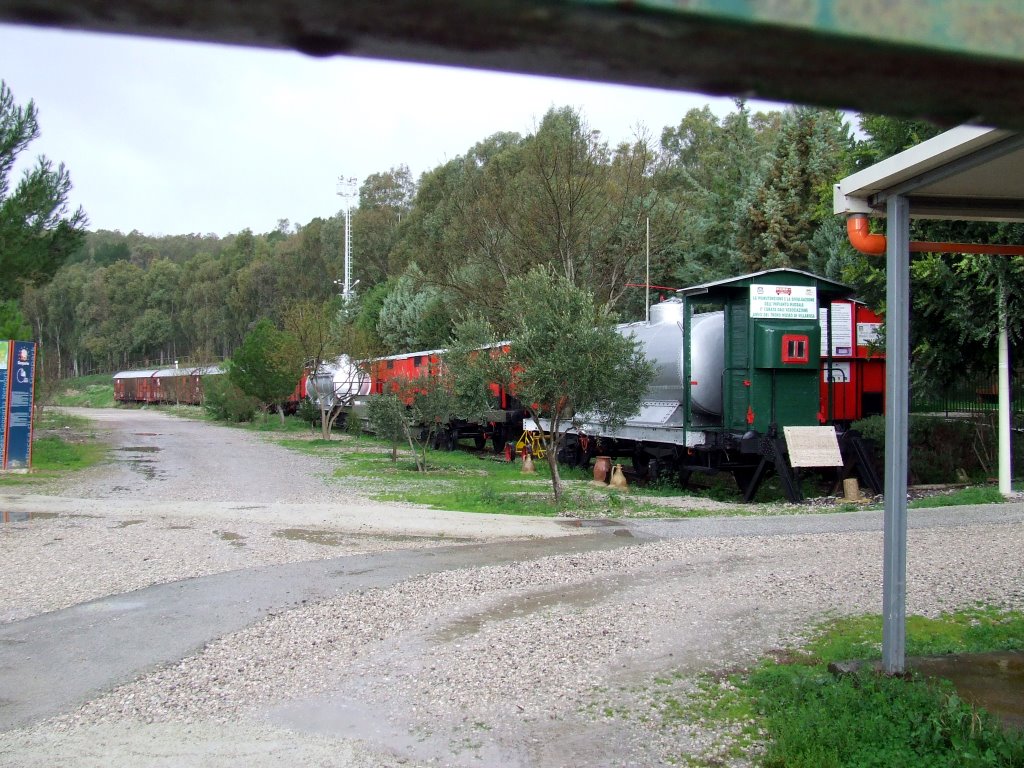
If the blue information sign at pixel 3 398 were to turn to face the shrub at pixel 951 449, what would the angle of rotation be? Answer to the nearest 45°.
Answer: approximately 45° to its left

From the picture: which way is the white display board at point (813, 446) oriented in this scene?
toward the camera

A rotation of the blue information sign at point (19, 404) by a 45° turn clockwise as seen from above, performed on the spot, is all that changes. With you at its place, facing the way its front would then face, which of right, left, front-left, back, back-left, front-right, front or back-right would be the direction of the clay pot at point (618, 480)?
left

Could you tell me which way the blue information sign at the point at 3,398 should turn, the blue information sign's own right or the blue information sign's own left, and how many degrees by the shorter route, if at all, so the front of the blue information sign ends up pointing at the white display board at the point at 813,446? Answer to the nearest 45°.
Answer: approximately 45° to the blue information sign's own left

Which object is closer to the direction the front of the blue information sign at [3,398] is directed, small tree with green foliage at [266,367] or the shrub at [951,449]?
the shrub

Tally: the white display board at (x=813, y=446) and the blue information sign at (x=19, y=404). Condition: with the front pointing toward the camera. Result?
2

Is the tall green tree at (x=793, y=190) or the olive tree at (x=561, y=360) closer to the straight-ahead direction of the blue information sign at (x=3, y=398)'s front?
the olive tree

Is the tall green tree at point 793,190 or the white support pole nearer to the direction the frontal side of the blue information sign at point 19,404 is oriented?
the white support pole

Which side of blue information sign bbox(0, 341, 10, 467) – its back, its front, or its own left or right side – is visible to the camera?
front

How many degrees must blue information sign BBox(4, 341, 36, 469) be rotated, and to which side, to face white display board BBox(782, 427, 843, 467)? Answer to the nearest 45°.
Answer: approximately 45° to its left

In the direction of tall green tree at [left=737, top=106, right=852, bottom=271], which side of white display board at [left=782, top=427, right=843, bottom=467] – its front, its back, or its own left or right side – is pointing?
back

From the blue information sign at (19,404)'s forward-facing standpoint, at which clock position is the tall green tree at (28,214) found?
The tall green tree is roughly at 6 o'clock from the blue information sign.

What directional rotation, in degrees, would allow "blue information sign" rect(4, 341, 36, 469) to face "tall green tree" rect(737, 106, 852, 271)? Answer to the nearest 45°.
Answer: approximately 90° to its left
